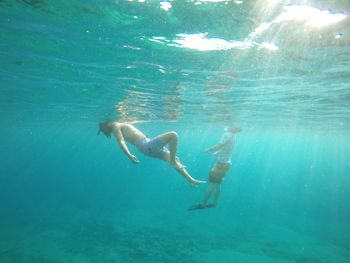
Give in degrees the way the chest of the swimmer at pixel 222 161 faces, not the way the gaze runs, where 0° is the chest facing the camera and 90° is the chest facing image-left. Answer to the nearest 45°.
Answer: approximately 90°
